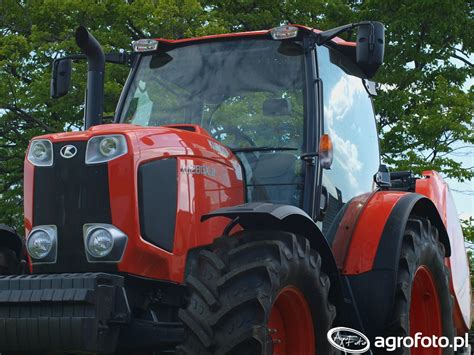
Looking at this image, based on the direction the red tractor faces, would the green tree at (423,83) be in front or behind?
behind

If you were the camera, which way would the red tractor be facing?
facing the viewer and to the left of the viewer
